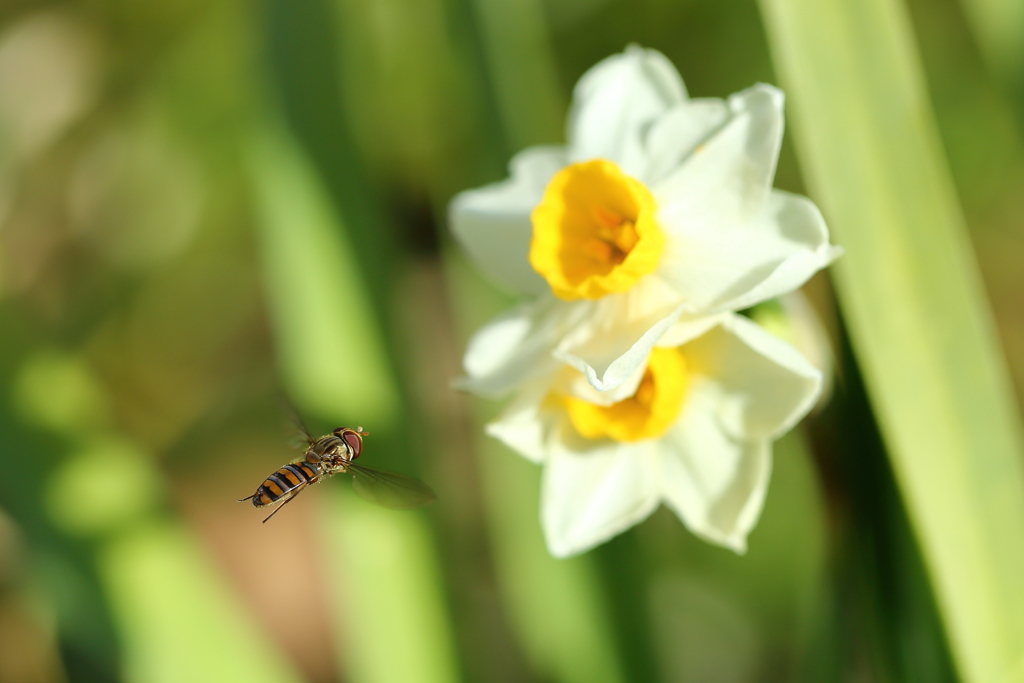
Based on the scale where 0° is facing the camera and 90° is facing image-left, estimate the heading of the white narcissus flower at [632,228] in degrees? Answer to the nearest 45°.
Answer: approximately 45°

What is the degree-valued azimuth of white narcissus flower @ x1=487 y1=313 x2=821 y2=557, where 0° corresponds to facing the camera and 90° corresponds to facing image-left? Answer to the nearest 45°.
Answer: approximately 45°
